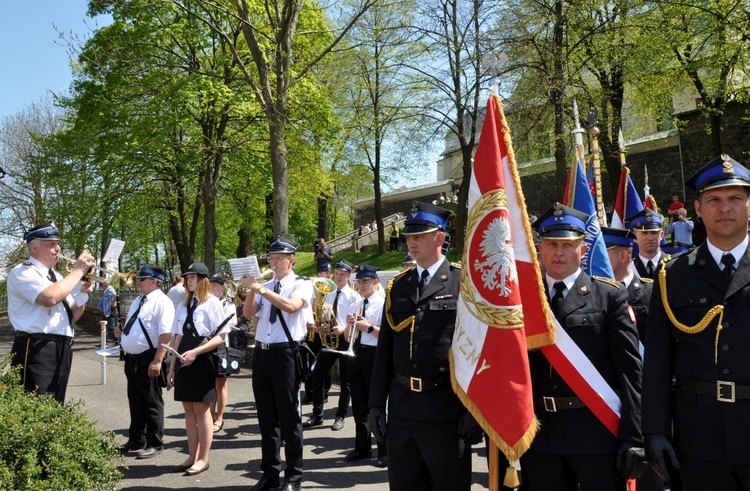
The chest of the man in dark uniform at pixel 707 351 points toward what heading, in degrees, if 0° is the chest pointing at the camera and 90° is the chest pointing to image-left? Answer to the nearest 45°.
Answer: approximately 0°

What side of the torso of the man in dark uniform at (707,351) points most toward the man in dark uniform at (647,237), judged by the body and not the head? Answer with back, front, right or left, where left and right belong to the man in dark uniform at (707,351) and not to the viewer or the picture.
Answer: back

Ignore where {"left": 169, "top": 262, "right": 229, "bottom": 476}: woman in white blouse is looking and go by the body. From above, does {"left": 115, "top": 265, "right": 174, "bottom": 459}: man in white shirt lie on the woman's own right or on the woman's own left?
on the woman's own right

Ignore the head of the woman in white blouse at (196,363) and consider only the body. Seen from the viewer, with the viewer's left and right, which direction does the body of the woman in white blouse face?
facing the viewer and to the left of the viewer

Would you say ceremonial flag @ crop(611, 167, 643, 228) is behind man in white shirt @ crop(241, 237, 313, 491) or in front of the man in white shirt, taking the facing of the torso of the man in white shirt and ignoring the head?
behind

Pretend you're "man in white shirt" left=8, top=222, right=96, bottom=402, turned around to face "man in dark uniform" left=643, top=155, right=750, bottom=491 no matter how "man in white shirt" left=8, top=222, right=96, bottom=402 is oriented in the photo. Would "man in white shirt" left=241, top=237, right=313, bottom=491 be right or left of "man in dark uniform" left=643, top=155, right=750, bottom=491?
left

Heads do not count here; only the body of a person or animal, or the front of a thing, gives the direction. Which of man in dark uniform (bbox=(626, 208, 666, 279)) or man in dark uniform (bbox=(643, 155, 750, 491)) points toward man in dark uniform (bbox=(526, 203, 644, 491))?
man in dark uniform (bbox=(626, 208, 666, 279))

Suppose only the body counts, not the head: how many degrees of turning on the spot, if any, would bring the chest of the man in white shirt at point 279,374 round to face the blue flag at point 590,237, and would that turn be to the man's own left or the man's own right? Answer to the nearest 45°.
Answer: approximately 90° to the man's own left

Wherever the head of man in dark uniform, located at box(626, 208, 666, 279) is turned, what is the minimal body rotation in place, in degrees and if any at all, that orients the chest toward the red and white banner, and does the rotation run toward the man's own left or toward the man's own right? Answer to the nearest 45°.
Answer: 0° — they already face it

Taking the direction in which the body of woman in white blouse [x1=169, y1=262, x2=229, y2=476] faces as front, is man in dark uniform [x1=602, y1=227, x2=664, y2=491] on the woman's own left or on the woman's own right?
on the woman's own left

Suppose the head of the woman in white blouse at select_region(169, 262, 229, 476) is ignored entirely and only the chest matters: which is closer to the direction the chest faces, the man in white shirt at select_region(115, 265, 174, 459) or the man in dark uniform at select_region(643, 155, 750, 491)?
the man in dark uniform

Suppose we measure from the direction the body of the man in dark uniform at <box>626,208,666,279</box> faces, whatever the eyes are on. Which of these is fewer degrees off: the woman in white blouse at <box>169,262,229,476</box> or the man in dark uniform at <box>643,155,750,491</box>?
the man in dark uniform

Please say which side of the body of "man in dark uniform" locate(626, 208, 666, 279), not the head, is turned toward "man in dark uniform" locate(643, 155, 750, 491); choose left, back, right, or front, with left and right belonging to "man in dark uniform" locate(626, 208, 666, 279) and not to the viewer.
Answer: front
